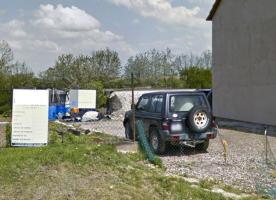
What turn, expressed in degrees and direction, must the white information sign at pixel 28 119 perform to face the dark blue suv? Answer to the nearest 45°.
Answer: approximately 90° to its left

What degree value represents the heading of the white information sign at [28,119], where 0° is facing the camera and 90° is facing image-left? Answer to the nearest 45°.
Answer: approximately 0°

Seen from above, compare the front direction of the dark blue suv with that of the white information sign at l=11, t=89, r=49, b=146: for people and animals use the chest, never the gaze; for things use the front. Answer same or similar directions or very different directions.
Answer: very different directions

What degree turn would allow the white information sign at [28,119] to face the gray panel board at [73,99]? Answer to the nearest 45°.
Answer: approximately 180°

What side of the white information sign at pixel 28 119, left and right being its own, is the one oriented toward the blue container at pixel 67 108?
back

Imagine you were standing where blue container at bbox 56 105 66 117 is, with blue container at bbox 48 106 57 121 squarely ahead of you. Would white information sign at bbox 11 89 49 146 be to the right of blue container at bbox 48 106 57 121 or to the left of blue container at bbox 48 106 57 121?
left

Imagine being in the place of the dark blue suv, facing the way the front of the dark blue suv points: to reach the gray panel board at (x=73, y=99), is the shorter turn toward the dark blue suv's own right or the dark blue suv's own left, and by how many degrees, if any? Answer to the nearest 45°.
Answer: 0° — it already faces it

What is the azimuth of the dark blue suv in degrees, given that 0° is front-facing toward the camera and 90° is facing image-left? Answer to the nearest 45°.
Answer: approximately 135°

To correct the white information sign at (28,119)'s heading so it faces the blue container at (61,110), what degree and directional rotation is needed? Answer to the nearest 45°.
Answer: approximately 180°

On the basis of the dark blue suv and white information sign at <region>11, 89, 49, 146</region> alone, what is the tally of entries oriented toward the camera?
1
